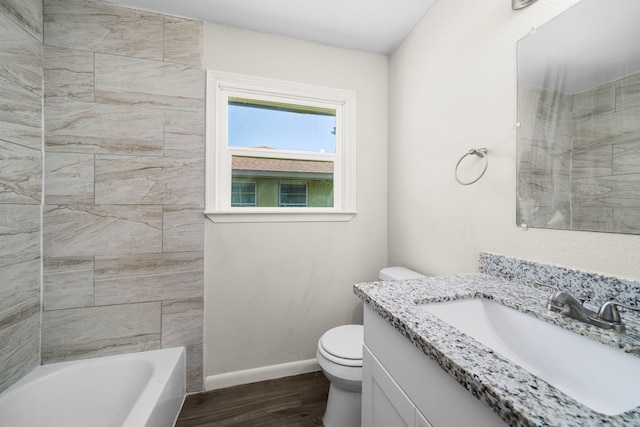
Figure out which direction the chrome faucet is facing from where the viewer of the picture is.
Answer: facing the viewer and to the left of the viewer

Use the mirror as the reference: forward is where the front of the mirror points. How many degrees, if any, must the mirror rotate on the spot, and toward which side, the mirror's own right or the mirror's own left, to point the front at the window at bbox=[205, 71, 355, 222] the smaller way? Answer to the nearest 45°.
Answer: approximately 45° to the mirror's own right

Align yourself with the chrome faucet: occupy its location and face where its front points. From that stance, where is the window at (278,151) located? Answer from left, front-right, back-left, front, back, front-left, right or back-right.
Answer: front-right

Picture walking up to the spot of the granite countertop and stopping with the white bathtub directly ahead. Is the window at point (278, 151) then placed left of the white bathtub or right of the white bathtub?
right

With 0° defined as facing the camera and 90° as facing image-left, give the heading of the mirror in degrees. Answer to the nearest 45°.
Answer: approximately 45°

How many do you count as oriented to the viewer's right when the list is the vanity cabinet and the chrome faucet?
0

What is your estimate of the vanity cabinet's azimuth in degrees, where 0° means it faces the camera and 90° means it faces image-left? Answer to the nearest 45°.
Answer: approximately 45°

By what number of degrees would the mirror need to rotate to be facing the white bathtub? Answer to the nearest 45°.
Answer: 0° — it already faces it

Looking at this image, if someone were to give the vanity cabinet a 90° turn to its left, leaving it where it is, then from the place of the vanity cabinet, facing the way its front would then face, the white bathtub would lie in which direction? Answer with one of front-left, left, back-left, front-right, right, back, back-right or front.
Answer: back-right
